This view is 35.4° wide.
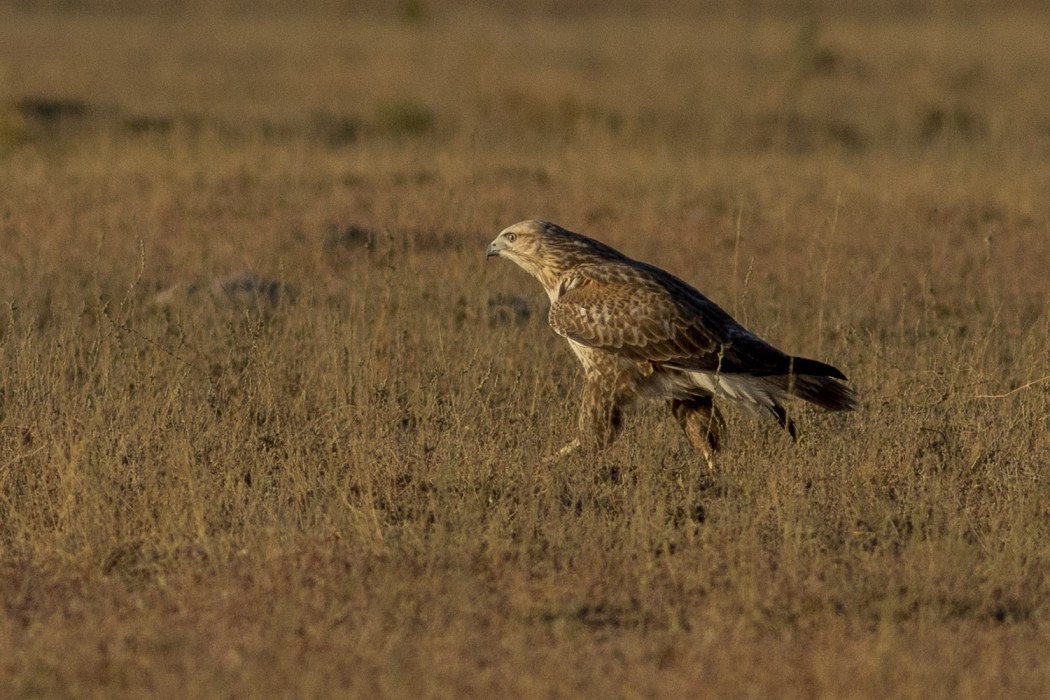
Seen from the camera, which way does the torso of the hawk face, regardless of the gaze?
to the viewer's left
